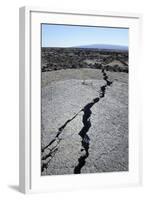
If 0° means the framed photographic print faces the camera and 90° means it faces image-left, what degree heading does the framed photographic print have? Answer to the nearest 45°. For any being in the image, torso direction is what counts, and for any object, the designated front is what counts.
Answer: approximately 315°
